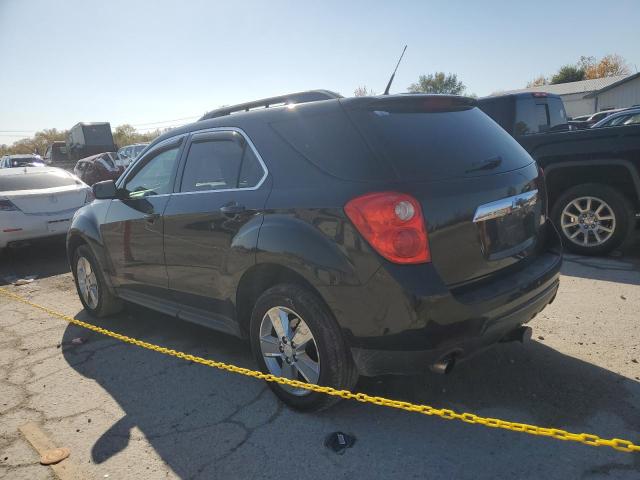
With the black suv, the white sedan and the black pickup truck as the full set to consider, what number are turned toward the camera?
0

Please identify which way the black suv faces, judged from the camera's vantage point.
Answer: facing away from the viewer and to the left of the viewer

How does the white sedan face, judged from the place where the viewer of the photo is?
facing away from the viewer and to the left of the viewer

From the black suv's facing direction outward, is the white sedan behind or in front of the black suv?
in front

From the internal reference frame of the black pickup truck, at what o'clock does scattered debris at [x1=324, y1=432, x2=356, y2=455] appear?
The scattered debris is roughly at 8 o'clock from the black pickup truck.

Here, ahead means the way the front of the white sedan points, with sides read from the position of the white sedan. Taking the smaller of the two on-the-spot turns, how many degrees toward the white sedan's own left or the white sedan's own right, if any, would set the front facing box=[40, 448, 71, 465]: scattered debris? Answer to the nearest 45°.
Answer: approximately 135° to the white sedan's own left

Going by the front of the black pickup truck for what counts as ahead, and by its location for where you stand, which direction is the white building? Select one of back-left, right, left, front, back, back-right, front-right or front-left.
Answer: front-right

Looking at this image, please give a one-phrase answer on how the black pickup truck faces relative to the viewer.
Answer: facing away from the viewer and to the left of the viewer

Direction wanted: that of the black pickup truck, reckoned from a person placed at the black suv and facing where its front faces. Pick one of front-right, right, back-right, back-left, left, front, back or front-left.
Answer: right

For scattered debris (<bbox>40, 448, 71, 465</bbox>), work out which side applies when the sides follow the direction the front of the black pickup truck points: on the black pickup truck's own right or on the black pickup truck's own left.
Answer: on the black pickup truck's own left
